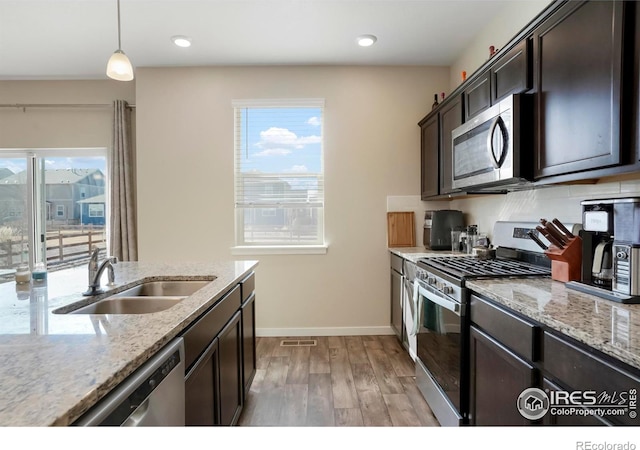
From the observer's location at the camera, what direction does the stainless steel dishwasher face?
facing the viewer and to the right of the viewer

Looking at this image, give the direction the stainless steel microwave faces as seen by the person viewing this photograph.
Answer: facing the viewer and to the left of the viewer

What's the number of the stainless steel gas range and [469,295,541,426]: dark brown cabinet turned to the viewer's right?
0

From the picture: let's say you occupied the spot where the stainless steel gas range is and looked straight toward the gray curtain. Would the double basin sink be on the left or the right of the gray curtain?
left

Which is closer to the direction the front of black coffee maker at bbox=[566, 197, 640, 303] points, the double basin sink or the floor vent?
the double basin sink

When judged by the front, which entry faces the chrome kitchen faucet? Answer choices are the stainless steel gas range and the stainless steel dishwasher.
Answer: the stainless steel gas range

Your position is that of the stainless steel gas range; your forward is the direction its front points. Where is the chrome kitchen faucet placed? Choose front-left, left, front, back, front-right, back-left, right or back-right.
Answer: front

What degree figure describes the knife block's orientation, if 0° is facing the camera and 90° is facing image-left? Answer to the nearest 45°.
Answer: approximately 45°

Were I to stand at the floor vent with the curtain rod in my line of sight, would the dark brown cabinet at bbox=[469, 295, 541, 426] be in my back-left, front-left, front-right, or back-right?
back-left
